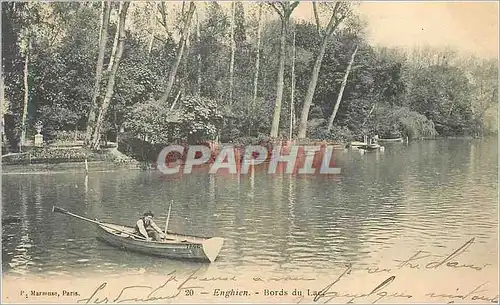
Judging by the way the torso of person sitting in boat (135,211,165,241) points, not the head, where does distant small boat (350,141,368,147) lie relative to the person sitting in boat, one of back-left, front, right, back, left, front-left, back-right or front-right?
left

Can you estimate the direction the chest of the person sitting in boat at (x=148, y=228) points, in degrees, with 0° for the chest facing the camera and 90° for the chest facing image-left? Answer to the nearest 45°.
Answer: approximately 315°

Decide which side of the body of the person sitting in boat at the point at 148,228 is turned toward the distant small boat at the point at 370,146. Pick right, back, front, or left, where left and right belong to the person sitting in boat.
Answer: left

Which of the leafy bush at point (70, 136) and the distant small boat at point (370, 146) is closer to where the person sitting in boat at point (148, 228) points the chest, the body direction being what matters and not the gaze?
the distant small boat

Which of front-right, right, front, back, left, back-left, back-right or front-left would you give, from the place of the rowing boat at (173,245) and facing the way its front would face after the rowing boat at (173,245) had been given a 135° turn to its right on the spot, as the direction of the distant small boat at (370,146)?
front-left

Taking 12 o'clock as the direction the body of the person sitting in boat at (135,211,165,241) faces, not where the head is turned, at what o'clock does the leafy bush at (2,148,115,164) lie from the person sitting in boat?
The leafy bush is roughly at 6 o'clock from the person sitting in boat.

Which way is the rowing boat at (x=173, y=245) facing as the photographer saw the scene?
facing away from the viewer and to the left of the viewer

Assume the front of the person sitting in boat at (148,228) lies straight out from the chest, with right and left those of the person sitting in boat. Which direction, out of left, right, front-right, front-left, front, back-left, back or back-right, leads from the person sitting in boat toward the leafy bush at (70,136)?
back

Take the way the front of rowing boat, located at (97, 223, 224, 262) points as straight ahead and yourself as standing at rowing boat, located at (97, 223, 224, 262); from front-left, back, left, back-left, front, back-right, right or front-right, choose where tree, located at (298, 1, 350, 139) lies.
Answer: right
